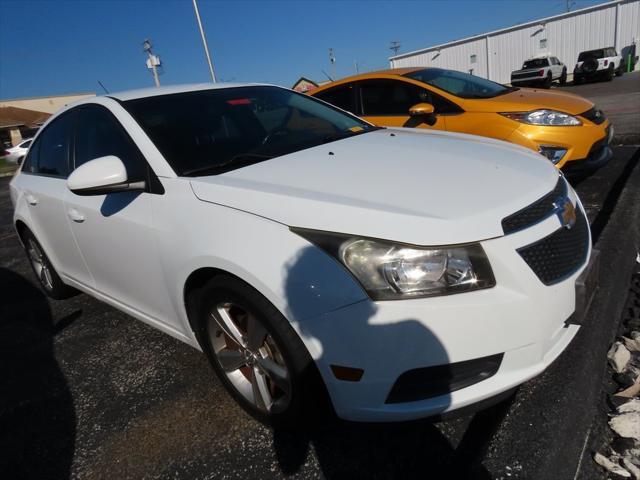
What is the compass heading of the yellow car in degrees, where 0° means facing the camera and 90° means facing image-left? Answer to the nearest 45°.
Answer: approximately 315°

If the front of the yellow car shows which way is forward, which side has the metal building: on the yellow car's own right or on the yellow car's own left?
on the yellow car's own left

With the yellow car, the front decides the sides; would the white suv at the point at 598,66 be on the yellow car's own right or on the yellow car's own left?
on the yellow car's own left

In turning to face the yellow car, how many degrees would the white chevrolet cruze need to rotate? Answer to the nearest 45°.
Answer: approximately 90° to its left

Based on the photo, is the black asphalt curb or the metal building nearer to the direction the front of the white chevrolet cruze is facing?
the black asphalt curb

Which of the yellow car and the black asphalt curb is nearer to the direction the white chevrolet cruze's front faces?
the black asphalt curb

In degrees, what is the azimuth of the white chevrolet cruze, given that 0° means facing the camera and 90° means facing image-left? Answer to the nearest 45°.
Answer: approximately 315°

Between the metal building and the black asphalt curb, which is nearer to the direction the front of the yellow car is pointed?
the black asphalt curb
